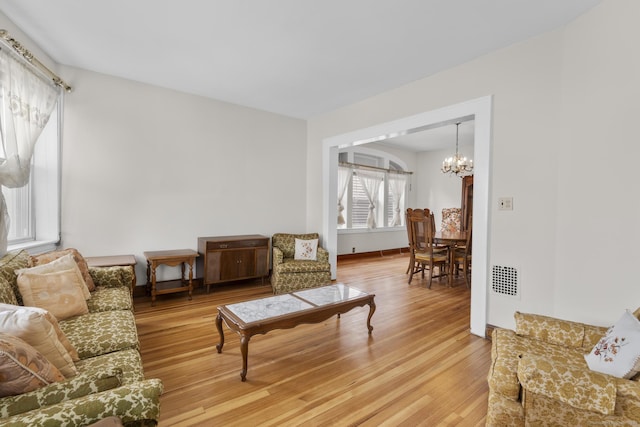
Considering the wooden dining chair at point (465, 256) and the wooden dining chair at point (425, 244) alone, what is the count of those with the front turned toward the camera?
0

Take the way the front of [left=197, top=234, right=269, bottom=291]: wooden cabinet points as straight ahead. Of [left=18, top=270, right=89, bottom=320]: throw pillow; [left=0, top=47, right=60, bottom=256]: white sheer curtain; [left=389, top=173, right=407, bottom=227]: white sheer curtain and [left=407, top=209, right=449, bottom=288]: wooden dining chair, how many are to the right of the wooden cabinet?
2

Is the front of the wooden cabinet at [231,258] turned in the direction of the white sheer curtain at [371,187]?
no

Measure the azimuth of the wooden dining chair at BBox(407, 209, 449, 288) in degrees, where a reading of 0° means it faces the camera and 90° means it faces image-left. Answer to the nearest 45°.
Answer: approximately 225°

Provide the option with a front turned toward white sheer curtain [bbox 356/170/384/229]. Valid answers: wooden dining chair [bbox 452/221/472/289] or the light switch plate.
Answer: the wooden dining chair

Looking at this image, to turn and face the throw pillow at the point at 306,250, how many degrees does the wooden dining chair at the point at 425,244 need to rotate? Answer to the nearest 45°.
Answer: approximately 180°

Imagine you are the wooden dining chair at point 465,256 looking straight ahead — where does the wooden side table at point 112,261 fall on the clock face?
The wooden side table is roughly at 9 o'clock from the wooden dining chair.

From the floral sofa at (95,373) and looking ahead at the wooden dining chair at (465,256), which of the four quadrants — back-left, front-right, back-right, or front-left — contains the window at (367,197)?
front-left

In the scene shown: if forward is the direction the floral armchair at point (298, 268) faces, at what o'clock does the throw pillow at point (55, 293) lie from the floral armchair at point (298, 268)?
The throw pillow is roughly at 3 o'clock from the floral armchair.

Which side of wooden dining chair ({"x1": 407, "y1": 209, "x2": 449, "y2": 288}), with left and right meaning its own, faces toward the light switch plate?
right

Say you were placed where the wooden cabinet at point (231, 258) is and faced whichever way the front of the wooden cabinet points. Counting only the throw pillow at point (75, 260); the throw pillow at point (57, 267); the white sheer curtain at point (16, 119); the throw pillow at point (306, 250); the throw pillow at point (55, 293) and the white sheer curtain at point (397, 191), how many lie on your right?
4

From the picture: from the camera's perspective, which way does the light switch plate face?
toward the camera

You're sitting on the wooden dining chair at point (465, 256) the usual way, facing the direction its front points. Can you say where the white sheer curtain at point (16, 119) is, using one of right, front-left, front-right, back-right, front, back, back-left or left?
left

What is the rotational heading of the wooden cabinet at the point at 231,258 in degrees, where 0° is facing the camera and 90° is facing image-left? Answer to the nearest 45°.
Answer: approximately 315°

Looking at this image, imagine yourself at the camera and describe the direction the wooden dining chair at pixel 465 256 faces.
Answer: facing away from the viewer and to the left of the viewer

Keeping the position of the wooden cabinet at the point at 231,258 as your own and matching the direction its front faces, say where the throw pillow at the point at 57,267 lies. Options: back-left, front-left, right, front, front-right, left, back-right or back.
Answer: right

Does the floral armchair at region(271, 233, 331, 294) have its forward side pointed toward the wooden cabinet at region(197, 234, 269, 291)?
no
